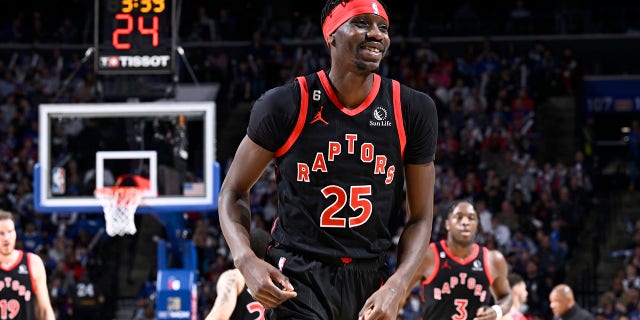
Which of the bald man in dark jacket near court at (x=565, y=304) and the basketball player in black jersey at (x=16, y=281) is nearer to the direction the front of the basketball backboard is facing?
the basketball player in black jersey

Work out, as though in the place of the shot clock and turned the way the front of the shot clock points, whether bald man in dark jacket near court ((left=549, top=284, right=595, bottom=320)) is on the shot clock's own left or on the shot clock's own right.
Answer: on the shot clock's own left

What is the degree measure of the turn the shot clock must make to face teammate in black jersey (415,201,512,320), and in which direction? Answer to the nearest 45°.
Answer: approximately 45° to its left

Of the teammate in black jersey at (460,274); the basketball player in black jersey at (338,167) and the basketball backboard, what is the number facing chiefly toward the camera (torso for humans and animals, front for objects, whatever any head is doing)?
3

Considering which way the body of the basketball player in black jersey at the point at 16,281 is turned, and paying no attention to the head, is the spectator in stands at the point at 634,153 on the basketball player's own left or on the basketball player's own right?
on the basketball player's own left

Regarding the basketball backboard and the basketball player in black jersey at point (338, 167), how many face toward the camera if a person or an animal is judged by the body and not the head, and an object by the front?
2

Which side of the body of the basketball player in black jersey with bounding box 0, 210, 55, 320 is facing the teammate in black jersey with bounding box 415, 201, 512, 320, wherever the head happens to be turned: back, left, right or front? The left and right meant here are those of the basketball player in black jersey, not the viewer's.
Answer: left

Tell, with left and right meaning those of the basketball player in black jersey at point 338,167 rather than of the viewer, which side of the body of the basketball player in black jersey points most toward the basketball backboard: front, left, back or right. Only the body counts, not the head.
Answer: back

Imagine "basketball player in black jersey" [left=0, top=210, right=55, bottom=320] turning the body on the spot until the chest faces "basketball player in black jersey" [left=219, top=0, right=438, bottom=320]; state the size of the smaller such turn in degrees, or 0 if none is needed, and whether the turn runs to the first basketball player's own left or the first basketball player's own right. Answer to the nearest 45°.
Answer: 0° — they already face them
